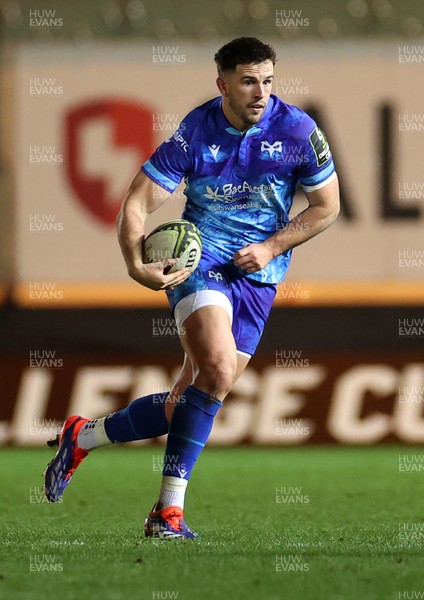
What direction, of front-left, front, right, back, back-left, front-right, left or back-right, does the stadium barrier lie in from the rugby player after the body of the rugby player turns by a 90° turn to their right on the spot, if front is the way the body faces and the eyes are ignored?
back-right

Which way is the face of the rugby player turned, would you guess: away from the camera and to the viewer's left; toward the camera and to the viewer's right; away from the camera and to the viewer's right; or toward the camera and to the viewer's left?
toward the camera and to the viewer's right
